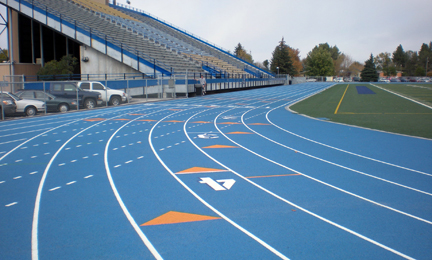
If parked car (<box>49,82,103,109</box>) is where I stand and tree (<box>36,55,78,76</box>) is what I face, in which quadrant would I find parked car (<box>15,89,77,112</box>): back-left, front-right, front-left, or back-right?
back-left

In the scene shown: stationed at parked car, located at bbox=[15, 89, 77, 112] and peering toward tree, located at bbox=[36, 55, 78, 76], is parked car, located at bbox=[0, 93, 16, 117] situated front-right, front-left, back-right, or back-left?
back-left

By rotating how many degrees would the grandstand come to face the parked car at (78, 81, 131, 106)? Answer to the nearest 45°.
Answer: approximately 45° to its right

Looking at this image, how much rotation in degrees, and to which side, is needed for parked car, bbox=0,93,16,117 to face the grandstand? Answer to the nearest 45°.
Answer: approximately 135° to its left

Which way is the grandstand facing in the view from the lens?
facing the viewer and to the right of the viewer

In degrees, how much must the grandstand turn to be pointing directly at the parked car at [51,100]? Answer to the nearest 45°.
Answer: approximately 45° to its right
